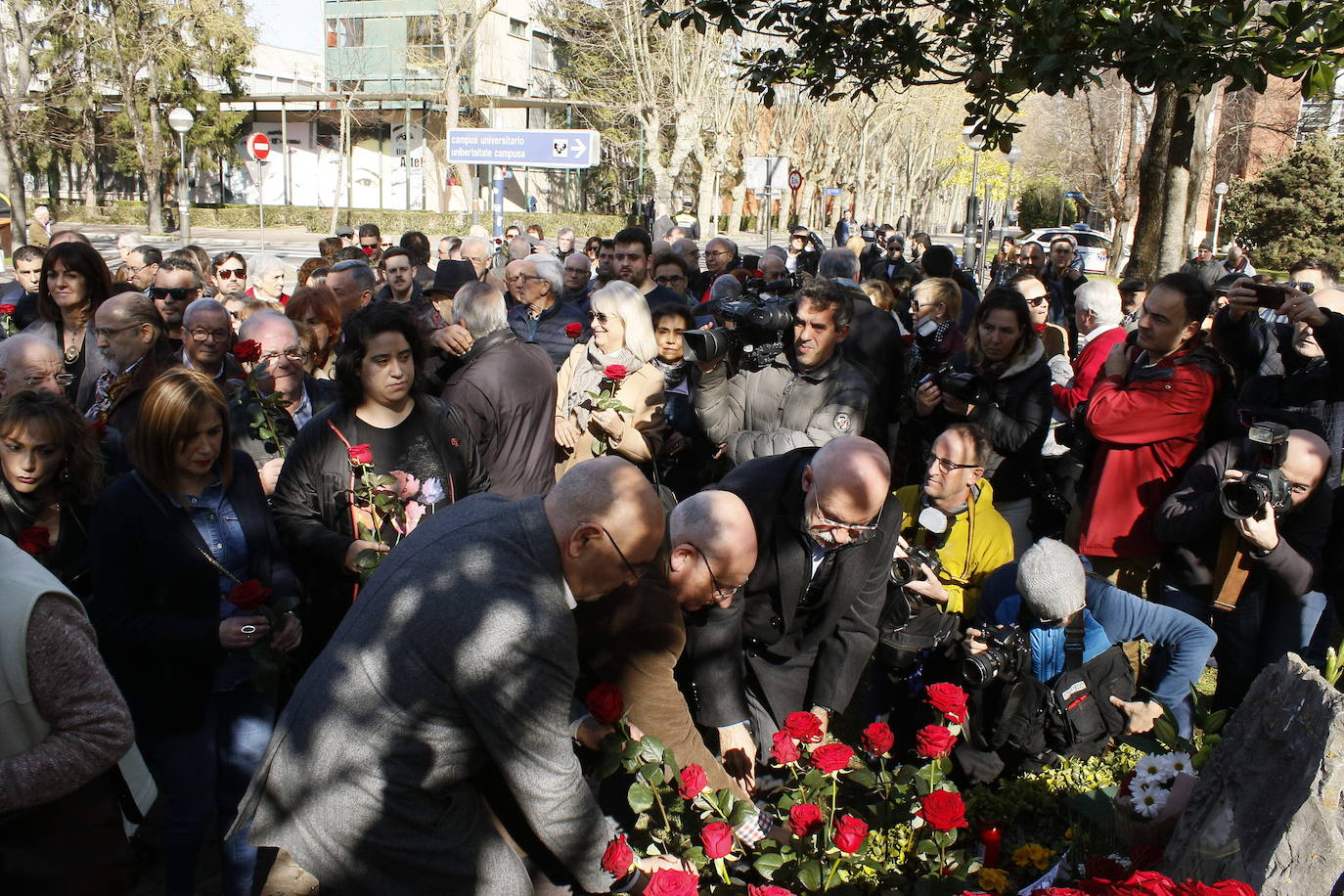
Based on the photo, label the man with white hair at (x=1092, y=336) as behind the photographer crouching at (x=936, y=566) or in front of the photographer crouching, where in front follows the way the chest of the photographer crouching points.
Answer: behind

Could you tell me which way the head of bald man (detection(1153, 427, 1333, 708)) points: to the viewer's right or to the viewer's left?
to the viewer's left

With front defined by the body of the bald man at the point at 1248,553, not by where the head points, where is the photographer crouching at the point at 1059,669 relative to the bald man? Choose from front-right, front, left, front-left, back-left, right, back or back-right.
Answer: front

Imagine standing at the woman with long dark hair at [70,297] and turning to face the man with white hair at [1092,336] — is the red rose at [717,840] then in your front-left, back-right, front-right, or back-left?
front-right

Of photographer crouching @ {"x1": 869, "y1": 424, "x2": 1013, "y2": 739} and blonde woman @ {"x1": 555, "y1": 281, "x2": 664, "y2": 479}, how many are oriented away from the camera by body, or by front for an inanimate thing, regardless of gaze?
0

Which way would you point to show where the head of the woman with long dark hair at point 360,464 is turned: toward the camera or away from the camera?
toward the camera

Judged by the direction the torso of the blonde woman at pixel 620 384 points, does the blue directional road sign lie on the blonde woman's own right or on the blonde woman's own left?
on the blonde woman's own right

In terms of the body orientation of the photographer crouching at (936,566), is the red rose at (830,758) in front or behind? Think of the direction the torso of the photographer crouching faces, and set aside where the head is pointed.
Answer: in front

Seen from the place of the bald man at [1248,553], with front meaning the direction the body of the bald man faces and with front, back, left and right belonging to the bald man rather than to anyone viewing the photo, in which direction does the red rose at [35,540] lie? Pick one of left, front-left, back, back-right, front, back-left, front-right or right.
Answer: front

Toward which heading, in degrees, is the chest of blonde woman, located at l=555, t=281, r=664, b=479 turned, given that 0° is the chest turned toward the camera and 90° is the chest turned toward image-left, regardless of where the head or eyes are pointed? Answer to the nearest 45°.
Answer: approximately 45°

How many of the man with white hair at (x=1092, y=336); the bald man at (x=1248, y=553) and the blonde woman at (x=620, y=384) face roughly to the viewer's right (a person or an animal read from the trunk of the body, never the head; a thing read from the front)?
0

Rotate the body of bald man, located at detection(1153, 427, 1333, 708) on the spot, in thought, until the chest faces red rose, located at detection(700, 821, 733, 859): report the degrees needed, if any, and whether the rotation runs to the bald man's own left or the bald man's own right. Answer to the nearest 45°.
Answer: approximately 45° to the bald man's own left

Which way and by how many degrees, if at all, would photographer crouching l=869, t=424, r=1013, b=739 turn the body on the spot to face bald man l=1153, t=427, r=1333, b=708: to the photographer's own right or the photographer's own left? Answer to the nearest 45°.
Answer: approximately 135° to the photographer's own left

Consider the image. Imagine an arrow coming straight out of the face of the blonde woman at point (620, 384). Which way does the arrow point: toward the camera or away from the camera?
toward the camera

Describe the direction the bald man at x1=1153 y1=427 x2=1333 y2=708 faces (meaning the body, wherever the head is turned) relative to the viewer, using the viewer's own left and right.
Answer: facing the viewer and to the left of the viewer

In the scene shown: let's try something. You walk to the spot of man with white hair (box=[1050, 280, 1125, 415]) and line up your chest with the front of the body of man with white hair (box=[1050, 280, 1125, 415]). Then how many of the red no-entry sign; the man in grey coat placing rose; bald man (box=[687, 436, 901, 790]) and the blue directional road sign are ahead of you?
2

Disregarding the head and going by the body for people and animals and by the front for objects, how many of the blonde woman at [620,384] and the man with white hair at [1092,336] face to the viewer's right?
0

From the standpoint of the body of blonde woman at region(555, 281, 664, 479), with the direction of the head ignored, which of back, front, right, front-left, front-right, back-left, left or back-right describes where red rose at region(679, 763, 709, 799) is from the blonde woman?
front-left
